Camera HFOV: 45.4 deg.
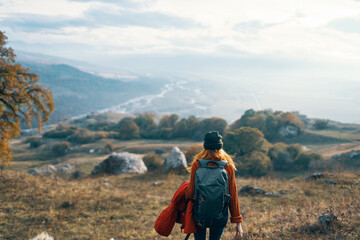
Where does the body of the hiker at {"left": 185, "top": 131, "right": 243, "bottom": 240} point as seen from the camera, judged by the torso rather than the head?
away from the camera

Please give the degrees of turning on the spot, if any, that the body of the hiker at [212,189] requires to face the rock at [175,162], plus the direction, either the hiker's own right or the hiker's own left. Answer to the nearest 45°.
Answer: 0° — they already face it

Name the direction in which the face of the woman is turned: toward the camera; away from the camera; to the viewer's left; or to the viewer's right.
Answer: away from the camera

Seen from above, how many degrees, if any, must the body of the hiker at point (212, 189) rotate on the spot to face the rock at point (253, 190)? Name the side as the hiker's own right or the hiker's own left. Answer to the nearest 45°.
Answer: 0° — they already face it
